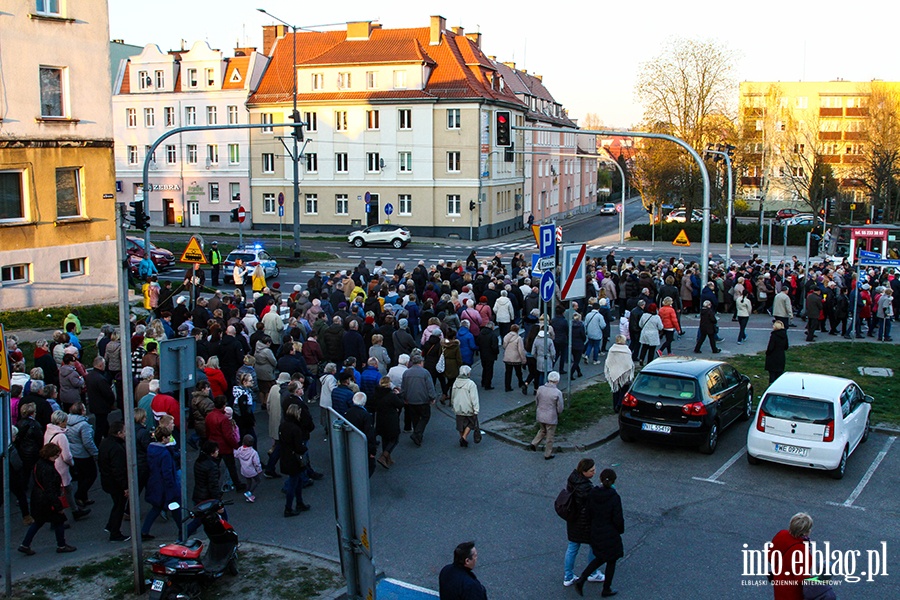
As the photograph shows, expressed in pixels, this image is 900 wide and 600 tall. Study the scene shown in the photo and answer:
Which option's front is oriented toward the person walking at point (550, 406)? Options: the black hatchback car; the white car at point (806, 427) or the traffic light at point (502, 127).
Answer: the traffic light

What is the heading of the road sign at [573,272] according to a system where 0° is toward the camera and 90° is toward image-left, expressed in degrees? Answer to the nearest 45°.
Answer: approximately 45°

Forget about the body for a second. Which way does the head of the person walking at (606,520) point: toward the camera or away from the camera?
away from the camera

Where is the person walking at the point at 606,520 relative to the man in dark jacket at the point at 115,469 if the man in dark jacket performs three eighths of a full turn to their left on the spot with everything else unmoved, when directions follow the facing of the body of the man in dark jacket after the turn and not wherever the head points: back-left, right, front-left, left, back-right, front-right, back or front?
back

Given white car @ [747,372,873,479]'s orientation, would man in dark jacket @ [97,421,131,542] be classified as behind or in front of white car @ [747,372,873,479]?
behind

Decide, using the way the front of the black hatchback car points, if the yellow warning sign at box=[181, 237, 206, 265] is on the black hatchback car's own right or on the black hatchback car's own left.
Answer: on the black hatchback car's own left

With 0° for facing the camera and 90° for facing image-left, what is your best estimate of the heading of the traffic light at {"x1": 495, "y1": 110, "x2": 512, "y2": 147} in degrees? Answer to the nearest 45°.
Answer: approximately 0°

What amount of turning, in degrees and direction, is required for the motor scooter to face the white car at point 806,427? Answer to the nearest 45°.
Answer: approximately 45° to its right

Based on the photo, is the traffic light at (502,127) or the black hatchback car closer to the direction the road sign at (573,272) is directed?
the black hatchback car

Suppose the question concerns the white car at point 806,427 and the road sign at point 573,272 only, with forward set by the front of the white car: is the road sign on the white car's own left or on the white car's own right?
on the white car's own left
